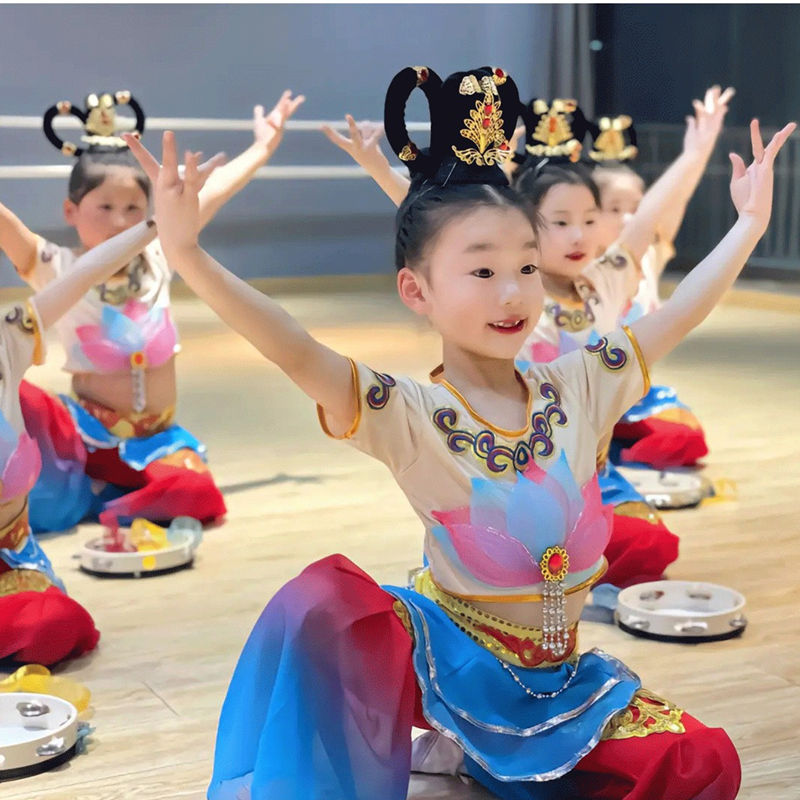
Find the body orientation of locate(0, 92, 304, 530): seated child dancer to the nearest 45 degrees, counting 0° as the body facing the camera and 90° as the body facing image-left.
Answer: approximately 315°

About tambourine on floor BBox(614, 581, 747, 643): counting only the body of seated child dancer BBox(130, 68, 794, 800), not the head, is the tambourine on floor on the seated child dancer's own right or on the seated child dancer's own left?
on the seated child dancer's own left

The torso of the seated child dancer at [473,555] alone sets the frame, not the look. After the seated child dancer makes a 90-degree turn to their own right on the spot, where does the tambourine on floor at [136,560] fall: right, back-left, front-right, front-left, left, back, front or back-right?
right

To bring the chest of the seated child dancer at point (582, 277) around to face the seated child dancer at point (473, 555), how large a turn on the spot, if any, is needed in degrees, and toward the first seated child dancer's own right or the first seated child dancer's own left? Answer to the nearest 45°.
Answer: approximately 45° to the first seated child dancer's own right

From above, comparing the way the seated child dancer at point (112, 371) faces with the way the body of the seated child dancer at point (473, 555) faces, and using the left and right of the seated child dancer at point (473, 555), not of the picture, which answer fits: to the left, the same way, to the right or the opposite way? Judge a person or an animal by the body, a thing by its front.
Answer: the same way

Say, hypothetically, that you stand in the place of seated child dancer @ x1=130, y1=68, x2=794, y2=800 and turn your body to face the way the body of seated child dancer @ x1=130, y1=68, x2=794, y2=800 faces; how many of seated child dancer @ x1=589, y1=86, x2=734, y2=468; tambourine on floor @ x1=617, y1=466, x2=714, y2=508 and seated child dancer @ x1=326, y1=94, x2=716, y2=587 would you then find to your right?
0

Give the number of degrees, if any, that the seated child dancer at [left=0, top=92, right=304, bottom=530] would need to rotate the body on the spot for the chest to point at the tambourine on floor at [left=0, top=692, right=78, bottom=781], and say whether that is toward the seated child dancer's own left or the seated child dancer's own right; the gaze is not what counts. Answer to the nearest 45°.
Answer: approximately 45° to the seated child dancer's own right

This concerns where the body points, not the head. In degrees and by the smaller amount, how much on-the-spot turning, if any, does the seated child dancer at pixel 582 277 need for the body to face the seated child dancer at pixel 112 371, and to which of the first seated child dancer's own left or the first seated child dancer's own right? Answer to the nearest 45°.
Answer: approximately 135° to the first seated child dancer's own right

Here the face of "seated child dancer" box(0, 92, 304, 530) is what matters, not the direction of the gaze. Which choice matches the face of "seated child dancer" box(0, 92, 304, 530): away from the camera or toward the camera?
toward the camera

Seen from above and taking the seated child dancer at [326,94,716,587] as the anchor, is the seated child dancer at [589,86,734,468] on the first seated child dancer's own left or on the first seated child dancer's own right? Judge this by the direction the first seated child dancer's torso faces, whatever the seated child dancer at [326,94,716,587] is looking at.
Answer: on the first seated child dancer's own left

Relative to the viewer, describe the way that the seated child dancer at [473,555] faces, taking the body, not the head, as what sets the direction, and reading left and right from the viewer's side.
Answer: facing the viewer and to the right of the viewer

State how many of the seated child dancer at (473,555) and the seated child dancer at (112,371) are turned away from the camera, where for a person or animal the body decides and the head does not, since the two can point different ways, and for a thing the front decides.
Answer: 0

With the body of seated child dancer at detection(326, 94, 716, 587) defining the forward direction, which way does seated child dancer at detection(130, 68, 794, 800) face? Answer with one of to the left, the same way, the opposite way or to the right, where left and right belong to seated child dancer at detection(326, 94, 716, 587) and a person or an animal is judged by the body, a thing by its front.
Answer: the same way
